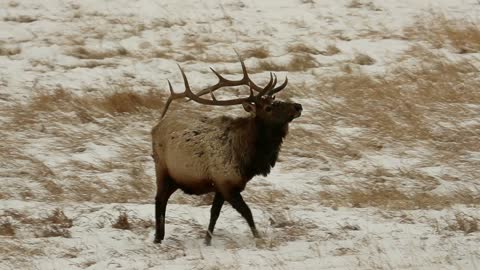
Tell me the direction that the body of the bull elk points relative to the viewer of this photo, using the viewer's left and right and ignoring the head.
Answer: facing to the right of the viewer
